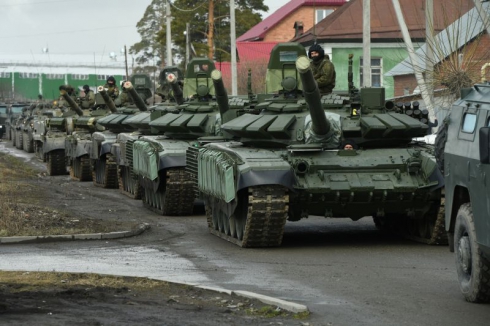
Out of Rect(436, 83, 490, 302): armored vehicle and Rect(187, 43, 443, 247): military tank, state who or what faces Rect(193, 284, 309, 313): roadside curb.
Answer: the military tank

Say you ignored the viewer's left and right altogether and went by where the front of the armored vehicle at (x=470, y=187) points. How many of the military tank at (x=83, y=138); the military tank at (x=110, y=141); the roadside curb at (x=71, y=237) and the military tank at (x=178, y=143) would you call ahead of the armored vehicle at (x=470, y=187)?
0

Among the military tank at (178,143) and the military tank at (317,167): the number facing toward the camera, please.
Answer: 2

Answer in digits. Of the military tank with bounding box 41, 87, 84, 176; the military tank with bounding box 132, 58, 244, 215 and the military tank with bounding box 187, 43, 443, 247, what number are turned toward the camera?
3

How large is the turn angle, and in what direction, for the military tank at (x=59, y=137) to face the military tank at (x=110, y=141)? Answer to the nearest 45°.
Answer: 0° — it already faces it

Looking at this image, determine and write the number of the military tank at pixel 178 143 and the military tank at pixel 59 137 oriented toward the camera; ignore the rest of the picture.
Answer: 2

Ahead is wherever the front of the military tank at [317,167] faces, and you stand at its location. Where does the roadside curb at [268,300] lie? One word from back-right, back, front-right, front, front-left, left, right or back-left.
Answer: front

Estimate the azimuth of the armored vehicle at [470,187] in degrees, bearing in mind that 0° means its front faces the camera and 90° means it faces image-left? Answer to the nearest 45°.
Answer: approximately 315°

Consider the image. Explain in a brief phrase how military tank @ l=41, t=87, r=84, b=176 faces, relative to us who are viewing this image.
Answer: facing the viewer

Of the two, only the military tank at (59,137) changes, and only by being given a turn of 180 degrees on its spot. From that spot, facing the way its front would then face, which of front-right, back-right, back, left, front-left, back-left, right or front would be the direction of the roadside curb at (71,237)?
back

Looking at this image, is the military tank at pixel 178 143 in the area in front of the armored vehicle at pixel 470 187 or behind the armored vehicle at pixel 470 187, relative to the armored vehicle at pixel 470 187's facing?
behind

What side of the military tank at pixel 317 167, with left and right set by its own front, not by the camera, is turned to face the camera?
front

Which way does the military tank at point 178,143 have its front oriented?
toward the camera

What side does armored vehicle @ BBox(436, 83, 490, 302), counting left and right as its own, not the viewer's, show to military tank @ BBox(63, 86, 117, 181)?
back

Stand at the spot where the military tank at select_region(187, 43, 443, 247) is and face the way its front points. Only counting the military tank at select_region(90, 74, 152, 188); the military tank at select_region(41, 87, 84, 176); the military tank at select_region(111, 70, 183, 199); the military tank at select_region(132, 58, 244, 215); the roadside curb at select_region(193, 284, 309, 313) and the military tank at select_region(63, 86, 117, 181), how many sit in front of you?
1

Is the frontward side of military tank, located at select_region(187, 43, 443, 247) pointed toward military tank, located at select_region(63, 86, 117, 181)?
no

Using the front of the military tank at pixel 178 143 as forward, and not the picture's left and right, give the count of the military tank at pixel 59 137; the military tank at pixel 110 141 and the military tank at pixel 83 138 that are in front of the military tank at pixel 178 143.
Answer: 0
